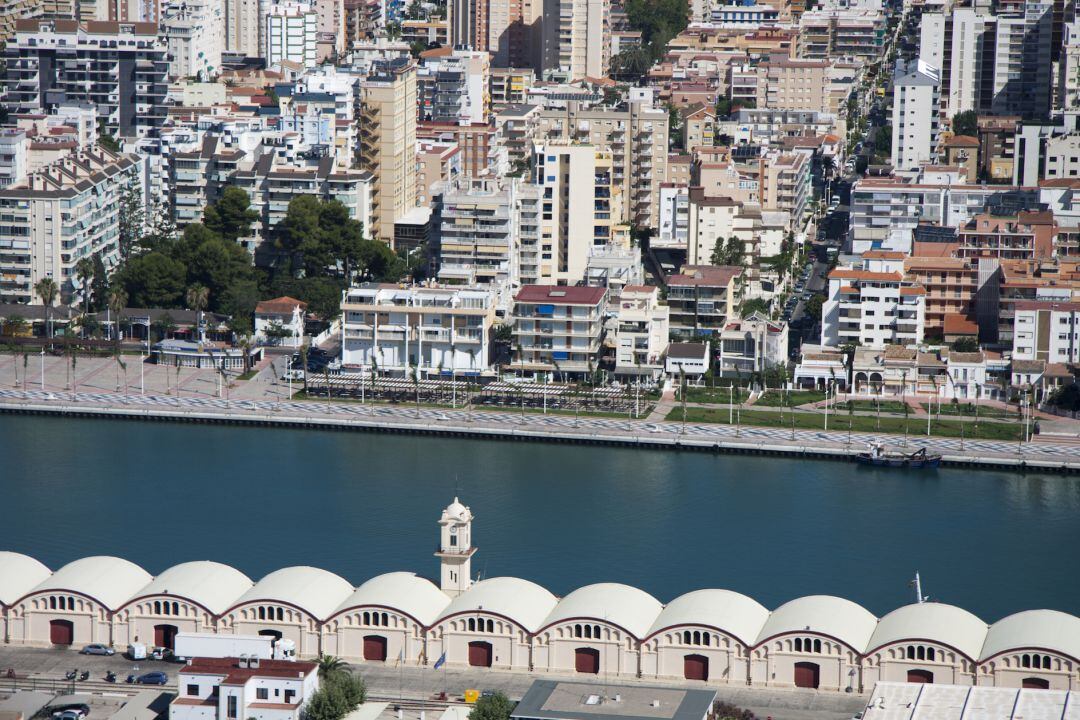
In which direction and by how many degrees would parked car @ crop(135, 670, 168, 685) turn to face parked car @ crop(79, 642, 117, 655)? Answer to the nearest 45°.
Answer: approximately 45° to its right

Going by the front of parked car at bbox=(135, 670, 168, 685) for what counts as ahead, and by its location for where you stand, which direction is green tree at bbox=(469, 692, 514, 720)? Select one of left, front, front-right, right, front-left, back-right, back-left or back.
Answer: back-left

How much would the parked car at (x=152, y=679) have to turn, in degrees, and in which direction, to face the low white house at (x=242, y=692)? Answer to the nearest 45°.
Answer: approximately 135° to its left

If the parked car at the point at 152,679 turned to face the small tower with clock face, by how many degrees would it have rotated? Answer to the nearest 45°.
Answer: approximately 45° to its left

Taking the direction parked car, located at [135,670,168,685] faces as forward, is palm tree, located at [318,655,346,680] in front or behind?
behind

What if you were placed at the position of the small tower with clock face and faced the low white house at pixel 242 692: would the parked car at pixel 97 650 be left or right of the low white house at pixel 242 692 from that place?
right

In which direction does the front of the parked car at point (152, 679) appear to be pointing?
to the viewer's left

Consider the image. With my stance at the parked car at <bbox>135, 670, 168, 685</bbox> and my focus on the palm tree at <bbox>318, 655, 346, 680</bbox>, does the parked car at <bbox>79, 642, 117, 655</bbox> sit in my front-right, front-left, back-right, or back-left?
back-left
